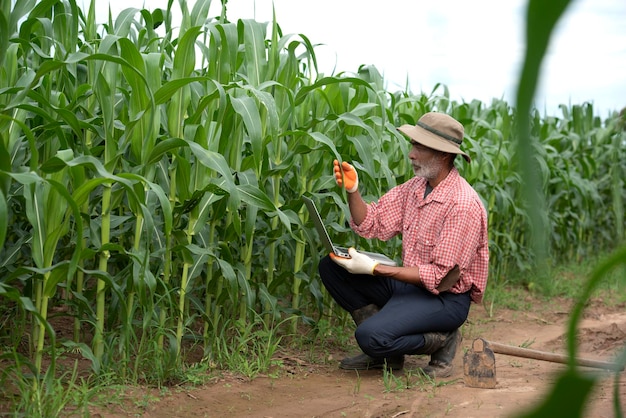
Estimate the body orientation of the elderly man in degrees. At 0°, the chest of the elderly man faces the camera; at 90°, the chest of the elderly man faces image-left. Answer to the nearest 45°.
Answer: approximately 90°

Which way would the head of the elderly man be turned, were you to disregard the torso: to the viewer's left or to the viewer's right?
to the viewer's left
